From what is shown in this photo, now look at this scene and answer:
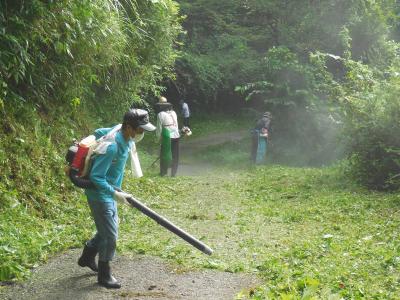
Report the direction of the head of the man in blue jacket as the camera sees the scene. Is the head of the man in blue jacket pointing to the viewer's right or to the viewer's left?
to the viewer's right

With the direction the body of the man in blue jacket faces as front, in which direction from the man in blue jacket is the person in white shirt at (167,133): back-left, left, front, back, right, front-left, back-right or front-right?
left

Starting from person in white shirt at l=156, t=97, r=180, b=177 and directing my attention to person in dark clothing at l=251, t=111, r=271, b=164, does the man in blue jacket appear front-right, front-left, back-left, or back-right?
back-right

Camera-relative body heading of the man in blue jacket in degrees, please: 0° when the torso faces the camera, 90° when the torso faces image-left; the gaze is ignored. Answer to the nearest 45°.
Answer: approximately 270°

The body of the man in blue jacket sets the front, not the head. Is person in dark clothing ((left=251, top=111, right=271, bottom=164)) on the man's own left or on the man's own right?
on the man's own left

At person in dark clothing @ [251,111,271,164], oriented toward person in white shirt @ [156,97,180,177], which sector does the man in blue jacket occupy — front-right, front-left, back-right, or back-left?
front-left
